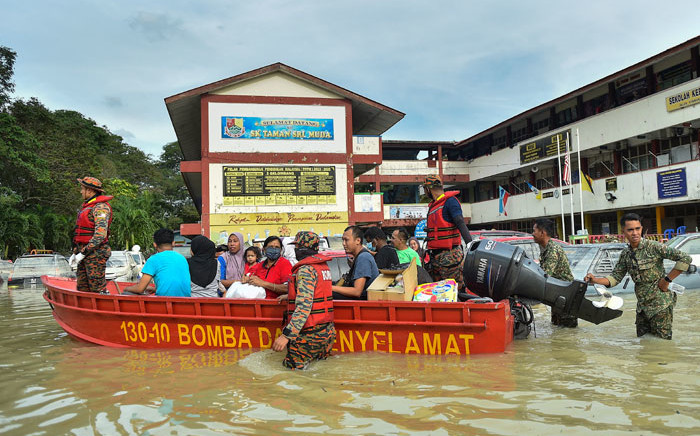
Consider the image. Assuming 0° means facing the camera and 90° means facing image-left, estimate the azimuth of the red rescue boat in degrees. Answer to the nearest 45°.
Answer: approximately 90°

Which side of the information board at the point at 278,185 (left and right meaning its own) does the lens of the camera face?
front

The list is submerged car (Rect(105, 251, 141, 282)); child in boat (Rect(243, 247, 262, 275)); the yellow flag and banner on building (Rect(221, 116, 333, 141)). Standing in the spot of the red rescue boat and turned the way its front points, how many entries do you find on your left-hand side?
0

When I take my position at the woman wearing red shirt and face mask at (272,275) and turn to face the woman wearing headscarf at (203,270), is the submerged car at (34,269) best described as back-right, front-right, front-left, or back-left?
front-right

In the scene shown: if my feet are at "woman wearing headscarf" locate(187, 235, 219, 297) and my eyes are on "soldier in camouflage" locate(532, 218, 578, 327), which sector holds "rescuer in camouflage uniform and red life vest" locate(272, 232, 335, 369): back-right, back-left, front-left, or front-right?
front-right

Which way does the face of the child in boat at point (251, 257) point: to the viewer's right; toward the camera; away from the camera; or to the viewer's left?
toward the camera

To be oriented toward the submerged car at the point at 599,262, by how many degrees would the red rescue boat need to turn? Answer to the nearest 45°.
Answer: approximately 135° to its right

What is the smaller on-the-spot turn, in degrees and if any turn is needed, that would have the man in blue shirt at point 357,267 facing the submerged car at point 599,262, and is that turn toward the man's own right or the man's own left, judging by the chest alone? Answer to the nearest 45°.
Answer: approximately 135° to the man's own right

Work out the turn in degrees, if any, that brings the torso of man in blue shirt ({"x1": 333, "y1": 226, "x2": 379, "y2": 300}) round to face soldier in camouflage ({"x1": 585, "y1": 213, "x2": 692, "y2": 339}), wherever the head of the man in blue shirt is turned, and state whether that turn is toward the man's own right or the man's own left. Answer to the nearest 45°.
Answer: approximately 180°

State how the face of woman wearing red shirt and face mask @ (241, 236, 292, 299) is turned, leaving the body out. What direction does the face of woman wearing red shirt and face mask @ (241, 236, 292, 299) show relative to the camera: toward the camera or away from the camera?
toward the camera

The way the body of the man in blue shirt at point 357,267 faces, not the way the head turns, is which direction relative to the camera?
to the viewer's left

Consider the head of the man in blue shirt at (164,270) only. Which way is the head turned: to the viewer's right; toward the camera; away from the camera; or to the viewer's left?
away from the camera
